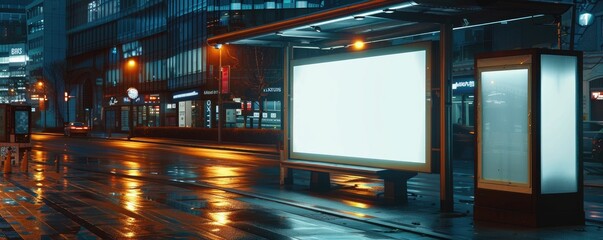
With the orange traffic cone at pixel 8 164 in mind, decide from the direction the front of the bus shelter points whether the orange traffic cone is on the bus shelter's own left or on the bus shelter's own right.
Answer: on the bus shelter's own right

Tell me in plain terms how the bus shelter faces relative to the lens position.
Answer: facing the viewer and to the left of the viewer

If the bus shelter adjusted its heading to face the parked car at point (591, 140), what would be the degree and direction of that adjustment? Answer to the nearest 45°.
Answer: approximately 180°

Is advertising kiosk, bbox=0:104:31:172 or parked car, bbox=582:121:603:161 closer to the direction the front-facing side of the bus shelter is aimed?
the advertising kiosk

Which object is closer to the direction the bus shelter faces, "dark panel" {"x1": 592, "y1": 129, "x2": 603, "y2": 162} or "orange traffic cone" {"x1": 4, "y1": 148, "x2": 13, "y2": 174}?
the orange traffic cone

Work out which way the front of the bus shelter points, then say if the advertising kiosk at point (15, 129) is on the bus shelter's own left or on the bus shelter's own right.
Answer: on the bus shelter's own right

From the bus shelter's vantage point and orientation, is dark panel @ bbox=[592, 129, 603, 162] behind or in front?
behind

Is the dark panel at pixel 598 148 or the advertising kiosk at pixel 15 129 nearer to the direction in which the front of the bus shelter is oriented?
the advertising kiosk

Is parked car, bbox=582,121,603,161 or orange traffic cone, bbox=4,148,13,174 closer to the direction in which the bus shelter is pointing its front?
the orange traffic cone
